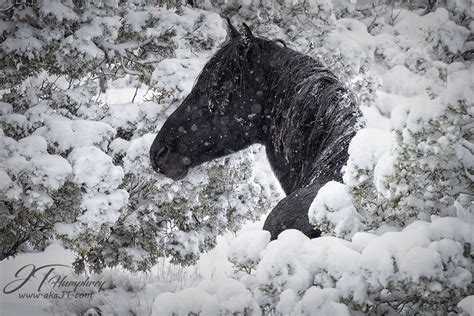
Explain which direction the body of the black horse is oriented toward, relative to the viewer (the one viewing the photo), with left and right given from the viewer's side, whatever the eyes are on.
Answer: facing to the left of the viewer

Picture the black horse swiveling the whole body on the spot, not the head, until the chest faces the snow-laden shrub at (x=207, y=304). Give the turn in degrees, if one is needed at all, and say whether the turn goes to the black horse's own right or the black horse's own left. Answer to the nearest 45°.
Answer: approximately 90° to the black horse's own left

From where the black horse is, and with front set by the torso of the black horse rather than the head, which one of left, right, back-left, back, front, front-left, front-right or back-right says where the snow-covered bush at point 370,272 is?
left
